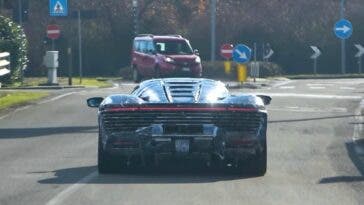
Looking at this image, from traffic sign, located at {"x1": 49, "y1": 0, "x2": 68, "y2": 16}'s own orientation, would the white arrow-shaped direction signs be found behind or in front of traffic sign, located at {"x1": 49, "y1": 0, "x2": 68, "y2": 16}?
in front

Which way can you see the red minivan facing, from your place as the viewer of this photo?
facing the viewer and to the right of the viewer

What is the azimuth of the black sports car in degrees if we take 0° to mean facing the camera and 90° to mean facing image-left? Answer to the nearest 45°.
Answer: approximately 180°

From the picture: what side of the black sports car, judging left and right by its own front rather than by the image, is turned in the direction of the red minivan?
front

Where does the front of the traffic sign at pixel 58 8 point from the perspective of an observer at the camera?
facing the viewer

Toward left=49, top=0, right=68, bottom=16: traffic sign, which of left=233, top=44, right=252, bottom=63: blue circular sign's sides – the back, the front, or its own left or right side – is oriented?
right

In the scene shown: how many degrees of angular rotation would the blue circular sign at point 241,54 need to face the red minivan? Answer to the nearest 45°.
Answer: approximately 90° to its right

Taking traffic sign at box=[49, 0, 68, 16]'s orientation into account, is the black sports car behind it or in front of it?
in front

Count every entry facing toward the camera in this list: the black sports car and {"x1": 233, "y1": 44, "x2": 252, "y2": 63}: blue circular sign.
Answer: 1

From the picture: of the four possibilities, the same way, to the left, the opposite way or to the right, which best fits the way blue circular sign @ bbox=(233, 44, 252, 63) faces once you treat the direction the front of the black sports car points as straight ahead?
the opposite way

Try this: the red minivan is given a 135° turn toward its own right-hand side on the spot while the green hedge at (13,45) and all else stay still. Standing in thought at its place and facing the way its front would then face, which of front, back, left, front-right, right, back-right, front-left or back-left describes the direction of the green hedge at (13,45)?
front

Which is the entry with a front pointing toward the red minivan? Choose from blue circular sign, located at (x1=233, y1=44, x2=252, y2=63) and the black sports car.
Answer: the black sports car

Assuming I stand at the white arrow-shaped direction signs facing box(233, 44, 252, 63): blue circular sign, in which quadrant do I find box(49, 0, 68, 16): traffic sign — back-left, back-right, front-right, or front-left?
front-left

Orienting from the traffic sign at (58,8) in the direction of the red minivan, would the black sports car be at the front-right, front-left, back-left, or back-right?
front-right
